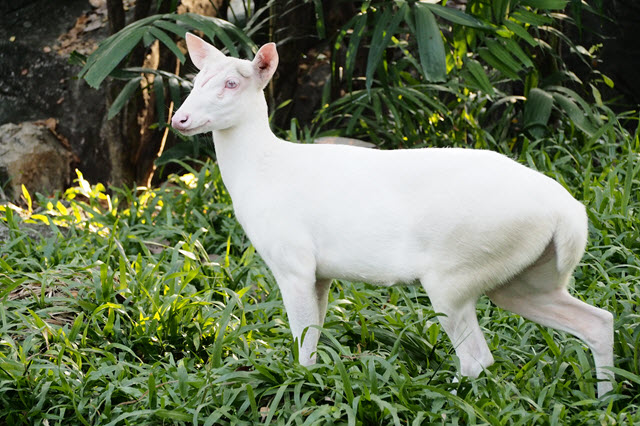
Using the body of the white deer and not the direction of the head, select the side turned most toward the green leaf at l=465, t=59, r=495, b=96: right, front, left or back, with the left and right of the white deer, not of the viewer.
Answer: right

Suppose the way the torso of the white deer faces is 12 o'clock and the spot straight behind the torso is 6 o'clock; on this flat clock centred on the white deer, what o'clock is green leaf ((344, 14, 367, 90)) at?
The green leaf is roughly at 3 o'clock from the white deer.

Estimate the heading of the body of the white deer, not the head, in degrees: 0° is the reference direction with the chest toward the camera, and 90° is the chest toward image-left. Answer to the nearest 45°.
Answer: approximately 90°

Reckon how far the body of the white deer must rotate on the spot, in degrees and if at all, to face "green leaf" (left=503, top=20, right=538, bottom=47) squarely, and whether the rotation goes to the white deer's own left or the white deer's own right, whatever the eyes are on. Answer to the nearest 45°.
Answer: approximately 90° to the white deer's own right

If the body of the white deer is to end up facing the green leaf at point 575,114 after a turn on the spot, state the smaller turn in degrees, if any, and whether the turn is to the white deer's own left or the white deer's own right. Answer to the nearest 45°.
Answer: approximately 135° to the white deer's own right

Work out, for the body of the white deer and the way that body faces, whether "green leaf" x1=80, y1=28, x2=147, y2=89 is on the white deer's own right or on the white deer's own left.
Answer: on the white deer's own right
